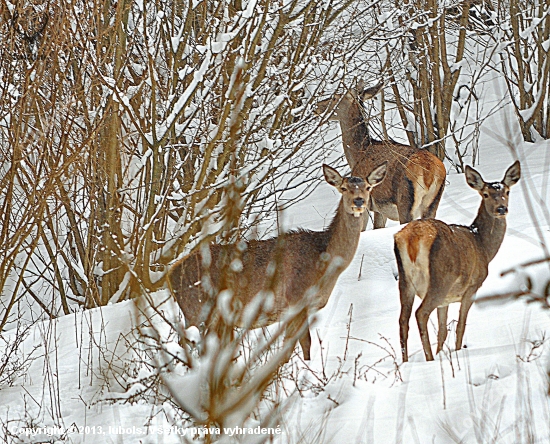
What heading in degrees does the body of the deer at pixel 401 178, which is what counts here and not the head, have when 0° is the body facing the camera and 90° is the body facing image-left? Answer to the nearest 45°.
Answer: approximately 135°

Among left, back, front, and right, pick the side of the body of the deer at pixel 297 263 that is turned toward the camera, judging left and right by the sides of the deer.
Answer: right

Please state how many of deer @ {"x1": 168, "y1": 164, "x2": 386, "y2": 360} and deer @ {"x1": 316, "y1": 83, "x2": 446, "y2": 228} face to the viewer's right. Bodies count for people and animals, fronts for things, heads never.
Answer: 1

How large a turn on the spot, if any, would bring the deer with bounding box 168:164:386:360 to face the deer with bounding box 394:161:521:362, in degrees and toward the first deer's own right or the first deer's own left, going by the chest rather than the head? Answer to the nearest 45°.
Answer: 0° — it already faces it

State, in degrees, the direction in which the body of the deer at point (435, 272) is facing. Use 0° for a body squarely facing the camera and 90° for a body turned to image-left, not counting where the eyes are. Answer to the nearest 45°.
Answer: approximately 225°

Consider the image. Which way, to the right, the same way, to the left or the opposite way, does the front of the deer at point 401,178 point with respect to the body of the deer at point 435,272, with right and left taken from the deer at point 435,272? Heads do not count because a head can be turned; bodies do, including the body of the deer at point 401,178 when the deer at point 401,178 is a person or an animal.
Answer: to the left

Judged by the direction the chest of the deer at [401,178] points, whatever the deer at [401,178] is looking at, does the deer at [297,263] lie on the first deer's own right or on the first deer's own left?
on the first deer's own left

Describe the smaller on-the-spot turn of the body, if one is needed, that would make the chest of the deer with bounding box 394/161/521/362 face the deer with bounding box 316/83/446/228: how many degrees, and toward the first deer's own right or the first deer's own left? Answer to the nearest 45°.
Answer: approximately 45° to the first deer's own left

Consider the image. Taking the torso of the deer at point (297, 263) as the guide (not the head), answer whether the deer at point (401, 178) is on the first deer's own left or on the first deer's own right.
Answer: on the first deer's own left
